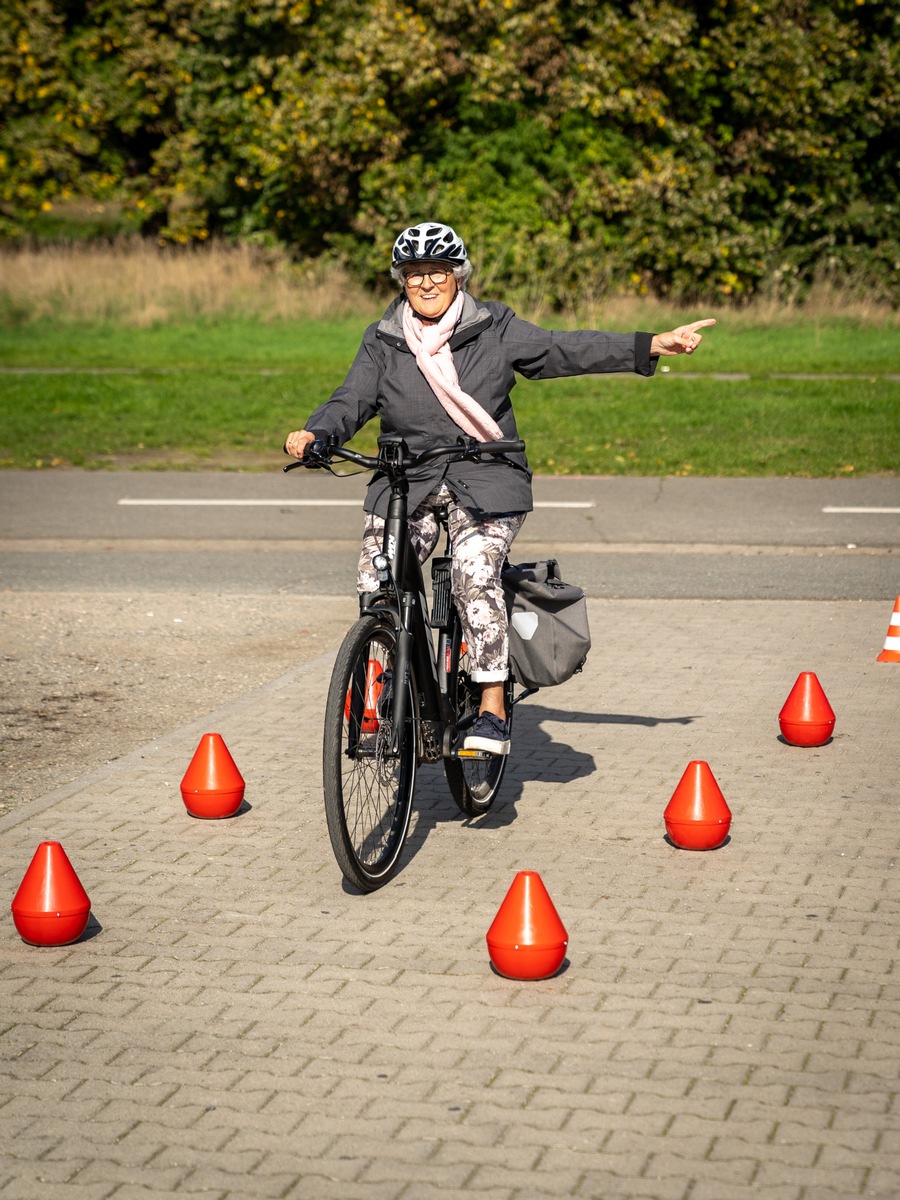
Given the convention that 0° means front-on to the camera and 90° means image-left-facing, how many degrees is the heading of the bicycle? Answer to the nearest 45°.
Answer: approximately 45°

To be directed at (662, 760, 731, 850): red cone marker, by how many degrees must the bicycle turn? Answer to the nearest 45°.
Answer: approximately 135° to its left

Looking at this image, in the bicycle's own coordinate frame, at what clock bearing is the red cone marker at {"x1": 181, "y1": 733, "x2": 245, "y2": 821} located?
The red cone marker is roughly at 3 o'clock from the bicycle.

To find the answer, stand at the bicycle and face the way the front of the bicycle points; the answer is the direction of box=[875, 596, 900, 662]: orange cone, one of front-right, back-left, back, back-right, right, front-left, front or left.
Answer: back

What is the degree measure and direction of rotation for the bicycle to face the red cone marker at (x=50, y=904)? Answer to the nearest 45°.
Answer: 0° — it already faces it

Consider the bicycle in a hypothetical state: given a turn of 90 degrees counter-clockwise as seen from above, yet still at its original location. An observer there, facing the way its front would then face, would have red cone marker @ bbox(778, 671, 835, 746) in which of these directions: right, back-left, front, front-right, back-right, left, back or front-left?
left
